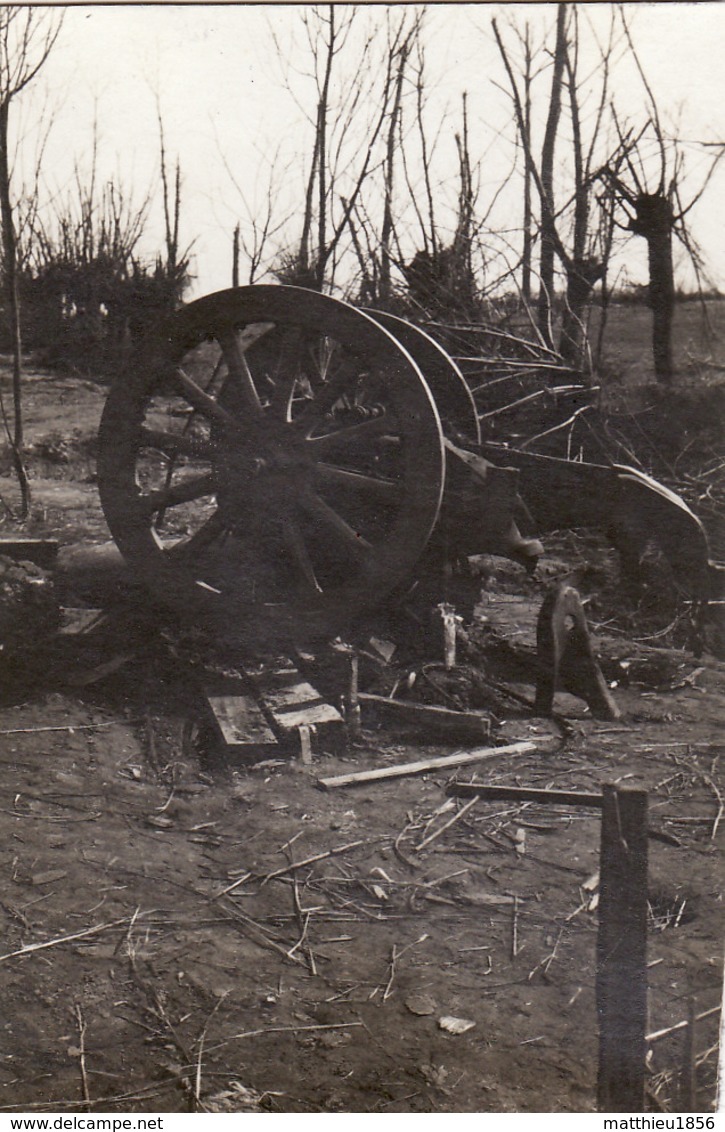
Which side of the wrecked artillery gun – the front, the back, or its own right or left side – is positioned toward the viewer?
left

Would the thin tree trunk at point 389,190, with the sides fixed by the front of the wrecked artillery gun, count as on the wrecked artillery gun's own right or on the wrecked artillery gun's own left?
on the wrecked artillery gun's own right

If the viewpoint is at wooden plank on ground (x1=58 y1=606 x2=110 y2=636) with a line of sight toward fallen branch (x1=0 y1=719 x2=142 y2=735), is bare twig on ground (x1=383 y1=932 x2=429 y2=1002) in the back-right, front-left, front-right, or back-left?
front-left

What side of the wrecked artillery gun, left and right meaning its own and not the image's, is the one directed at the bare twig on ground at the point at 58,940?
left

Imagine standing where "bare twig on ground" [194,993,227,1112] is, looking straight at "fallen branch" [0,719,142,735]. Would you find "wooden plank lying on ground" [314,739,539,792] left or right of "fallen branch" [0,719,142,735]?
right

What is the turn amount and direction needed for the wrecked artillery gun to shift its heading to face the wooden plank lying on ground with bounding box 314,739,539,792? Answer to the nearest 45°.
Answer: approximately 135° to its left

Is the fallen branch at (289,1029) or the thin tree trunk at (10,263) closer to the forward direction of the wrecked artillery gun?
the thin tree trunk

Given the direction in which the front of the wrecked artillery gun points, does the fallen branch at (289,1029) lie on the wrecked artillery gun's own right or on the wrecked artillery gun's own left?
on the wrecked artillery gun's own left

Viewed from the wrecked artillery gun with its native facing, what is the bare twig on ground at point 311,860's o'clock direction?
The bare twig on ground is roughly at 9 o'clock from the wrecked artillery gun.

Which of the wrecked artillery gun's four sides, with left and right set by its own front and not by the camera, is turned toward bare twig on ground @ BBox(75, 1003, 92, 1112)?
left

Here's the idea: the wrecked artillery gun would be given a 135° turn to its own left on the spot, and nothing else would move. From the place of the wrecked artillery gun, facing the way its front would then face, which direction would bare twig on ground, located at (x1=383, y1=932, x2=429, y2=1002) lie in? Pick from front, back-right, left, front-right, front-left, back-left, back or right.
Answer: front-right

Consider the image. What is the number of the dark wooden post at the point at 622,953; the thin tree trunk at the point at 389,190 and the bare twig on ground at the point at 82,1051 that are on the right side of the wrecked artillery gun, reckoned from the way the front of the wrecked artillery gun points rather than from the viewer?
1

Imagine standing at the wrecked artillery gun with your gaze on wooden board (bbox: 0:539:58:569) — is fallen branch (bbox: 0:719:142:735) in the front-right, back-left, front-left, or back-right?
front-left
